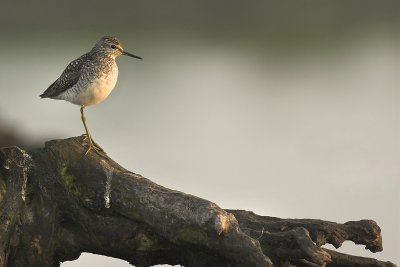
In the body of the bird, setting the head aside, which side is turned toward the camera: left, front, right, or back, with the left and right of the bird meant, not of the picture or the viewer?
right
